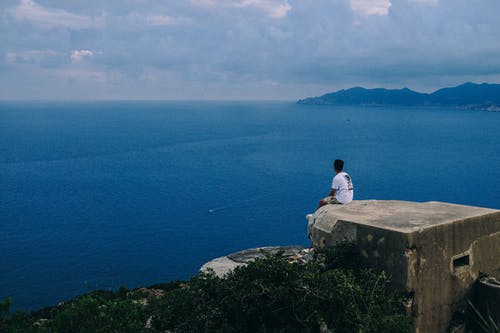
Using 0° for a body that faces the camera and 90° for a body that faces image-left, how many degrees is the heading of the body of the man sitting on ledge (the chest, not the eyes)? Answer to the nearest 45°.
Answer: approximately 135°
